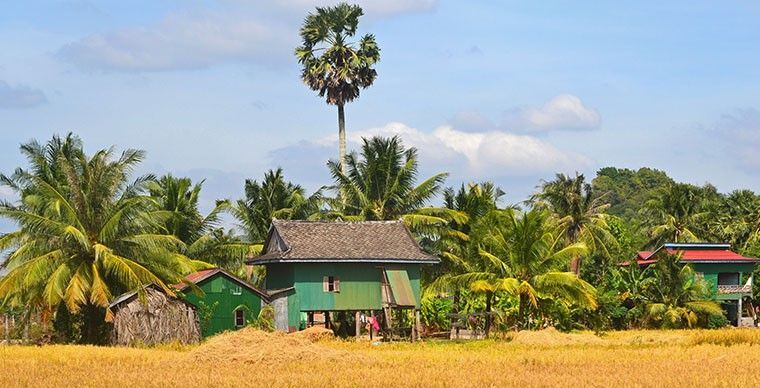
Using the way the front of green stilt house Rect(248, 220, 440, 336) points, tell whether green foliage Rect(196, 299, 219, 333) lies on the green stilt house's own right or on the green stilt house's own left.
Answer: on the green stilt house's own right

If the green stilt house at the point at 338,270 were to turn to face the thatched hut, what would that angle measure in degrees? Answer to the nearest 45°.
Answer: approximately 45° to its right

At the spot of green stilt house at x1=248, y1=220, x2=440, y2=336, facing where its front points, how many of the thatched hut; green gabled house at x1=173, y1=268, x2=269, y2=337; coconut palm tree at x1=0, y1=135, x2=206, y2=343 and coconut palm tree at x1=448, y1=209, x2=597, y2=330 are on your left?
1

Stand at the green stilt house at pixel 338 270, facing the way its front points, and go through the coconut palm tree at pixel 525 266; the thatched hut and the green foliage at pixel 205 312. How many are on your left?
1

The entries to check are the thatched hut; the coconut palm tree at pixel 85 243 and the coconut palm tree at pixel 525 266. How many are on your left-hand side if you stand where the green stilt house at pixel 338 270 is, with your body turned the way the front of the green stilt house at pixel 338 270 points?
1

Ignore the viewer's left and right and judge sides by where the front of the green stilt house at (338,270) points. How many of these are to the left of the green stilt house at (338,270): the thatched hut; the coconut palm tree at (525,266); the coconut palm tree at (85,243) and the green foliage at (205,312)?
1

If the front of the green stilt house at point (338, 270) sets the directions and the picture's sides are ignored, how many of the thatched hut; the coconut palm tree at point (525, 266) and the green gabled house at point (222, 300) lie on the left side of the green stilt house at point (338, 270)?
1

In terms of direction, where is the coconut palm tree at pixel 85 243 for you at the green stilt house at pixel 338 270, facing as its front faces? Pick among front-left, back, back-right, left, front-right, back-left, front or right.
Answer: front-right

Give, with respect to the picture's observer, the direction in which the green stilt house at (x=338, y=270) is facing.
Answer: facing the viewer

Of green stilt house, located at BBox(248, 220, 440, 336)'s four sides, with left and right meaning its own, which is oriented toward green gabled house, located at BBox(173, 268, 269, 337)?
right

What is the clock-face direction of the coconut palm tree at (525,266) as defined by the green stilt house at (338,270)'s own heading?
The coconut palm tree is roughly at 9 o'clock from the green stilt house.

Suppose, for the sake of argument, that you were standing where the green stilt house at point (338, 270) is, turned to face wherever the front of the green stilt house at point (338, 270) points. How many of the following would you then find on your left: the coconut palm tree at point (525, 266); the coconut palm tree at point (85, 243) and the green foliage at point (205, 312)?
1
